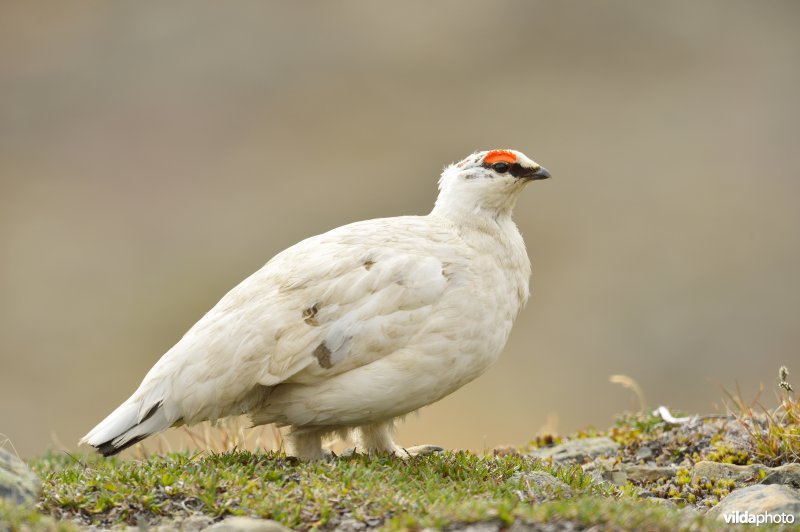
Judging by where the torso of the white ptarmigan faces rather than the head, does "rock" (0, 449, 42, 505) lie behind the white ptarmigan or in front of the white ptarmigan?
behind

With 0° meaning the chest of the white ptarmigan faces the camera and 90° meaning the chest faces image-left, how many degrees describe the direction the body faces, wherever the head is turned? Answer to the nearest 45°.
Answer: approximately 270°

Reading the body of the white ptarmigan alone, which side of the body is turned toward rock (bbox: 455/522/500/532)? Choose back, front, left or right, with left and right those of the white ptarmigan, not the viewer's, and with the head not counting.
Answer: right

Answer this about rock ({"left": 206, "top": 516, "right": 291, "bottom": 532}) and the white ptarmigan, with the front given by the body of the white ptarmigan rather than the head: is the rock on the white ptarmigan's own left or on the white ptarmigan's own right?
on the white ptarmigan's own right

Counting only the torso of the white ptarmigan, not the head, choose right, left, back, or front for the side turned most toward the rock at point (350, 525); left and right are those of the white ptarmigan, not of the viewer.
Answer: right

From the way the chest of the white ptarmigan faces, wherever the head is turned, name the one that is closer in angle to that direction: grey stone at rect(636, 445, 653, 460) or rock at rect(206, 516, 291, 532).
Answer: the grey stone

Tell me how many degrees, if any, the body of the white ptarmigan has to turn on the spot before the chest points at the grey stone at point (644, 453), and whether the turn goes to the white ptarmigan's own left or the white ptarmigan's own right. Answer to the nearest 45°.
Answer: approximately 45° to the white ptarmigan's own left
